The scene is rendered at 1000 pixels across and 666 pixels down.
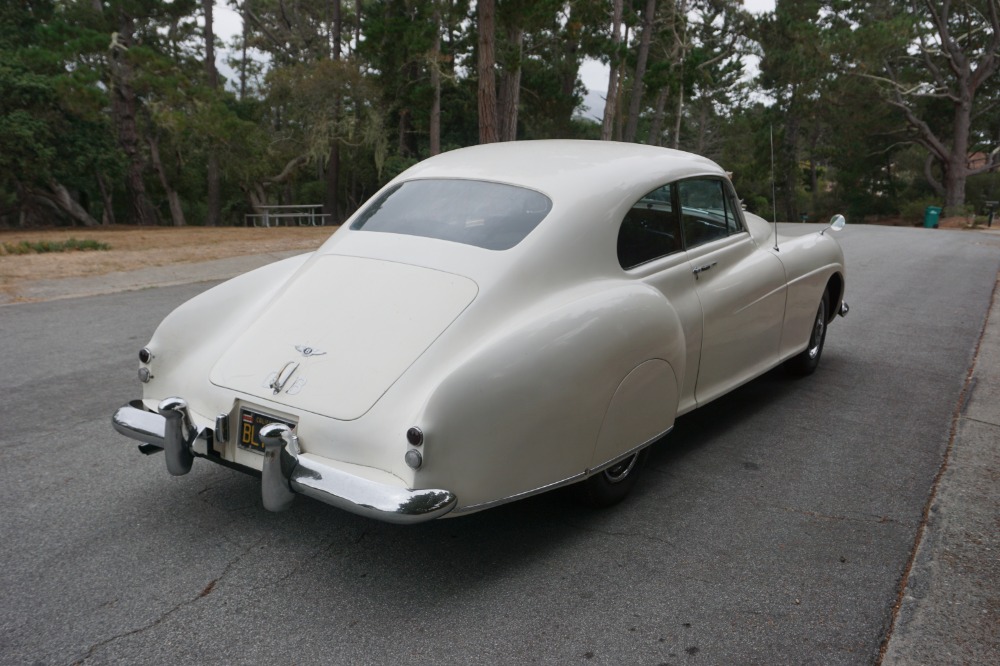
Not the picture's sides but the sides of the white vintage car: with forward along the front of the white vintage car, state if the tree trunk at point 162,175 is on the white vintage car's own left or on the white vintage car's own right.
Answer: on the white vintage car's own left

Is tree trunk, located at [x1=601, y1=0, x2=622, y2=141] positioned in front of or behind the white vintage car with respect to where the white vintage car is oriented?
in front

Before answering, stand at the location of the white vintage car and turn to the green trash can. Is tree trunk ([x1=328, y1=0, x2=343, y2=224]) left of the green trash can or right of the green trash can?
left

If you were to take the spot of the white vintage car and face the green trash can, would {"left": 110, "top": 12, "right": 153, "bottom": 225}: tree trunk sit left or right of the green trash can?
left

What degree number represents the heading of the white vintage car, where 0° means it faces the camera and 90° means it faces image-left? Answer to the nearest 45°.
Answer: approximately 225°

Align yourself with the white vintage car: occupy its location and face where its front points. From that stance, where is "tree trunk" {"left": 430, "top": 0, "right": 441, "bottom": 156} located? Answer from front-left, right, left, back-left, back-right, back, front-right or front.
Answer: front-left

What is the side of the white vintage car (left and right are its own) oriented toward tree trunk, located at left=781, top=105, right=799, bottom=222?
front

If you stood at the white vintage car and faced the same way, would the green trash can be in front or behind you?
in front

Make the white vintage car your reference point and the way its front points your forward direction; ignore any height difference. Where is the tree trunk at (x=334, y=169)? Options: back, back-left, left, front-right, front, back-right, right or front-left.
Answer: front-left

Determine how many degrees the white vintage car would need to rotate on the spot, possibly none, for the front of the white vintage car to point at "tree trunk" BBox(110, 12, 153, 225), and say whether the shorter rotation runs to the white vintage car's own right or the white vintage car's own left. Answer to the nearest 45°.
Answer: approximately 90° to the white vintage car's own left
